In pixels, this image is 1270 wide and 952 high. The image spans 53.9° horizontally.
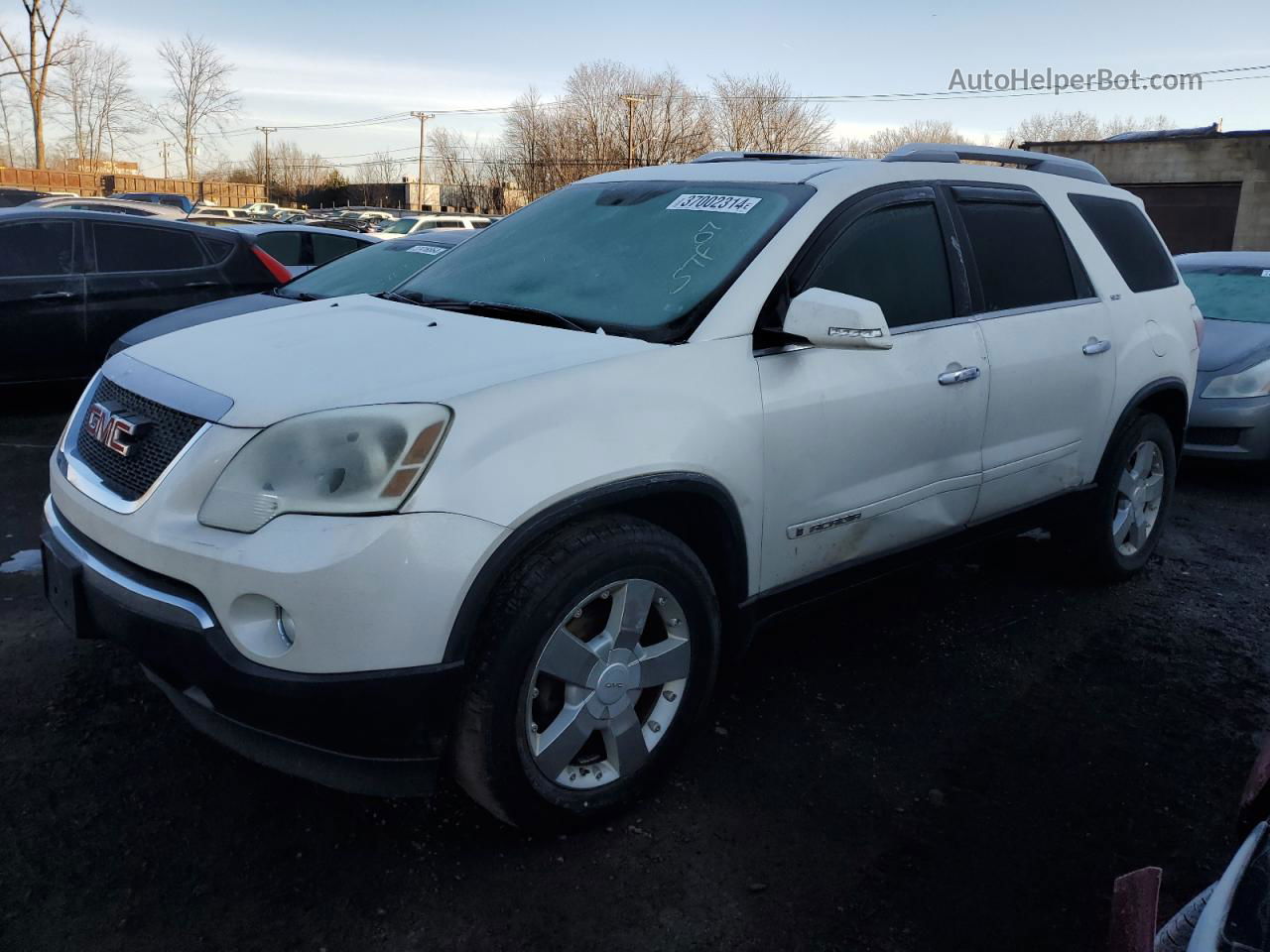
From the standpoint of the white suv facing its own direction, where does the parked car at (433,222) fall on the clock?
The parked car is roughly at 4 o'clock from the white suv.

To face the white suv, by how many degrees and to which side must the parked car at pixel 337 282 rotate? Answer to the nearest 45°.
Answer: approximately 45° to its left

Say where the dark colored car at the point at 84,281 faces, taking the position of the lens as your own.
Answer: facing to the left of the viewer

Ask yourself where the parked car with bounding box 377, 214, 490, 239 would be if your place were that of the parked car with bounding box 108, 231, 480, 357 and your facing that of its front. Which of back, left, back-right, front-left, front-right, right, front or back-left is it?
back-right

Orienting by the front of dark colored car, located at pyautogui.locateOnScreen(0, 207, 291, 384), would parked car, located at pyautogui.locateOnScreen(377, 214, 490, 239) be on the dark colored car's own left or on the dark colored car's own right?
on the dark colored car's own right

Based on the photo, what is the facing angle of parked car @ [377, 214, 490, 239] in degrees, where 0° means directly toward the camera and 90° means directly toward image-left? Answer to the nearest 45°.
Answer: approximately 45°

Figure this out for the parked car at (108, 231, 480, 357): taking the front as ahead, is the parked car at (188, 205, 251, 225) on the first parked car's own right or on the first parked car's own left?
on the first parked car's own right

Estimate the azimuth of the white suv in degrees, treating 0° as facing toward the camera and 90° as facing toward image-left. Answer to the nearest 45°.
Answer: approximately 45°

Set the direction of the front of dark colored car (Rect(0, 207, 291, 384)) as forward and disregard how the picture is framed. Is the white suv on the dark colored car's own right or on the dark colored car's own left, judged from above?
on the dark colored car's own left
